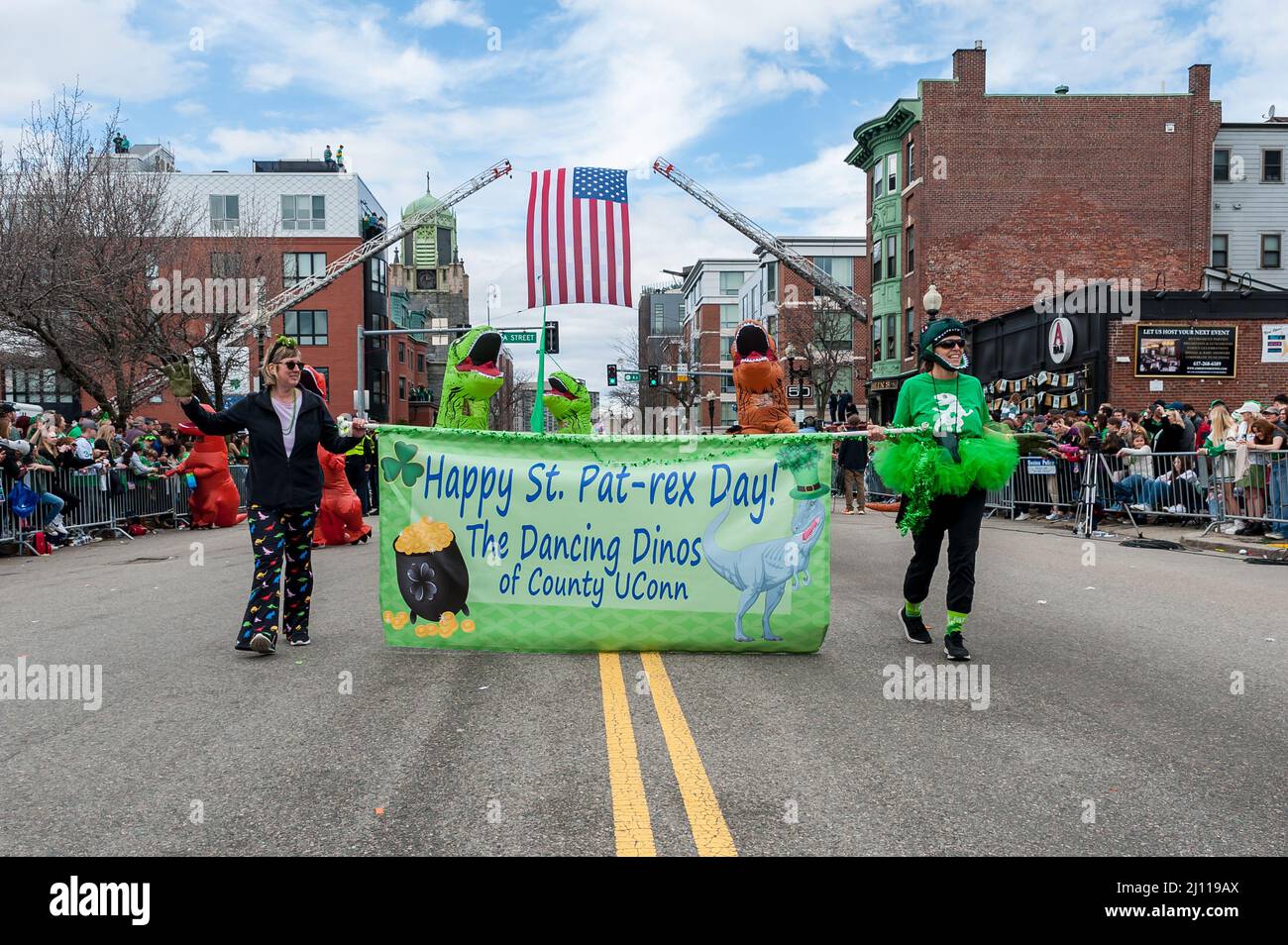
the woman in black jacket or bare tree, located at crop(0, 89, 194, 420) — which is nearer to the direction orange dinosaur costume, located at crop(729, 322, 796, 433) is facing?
the woman in black jacket

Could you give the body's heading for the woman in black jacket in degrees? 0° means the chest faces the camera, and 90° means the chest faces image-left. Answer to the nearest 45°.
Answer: approximately 0°

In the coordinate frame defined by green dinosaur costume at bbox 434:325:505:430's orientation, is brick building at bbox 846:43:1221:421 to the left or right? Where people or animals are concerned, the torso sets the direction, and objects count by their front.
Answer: on its left

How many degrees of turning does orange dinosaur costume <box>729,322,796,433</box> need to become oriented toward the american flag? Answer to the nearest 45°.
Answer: approximately 135° to its right

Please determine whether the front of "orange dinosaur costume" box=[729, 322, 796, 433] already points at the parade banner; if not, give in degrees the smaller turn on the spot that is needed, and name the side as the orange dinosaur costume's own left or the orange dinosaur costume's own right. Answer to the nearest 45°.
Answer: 0° — it already faces it

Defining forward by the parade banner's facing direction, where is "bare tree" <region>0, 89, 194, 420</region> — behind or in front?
behind

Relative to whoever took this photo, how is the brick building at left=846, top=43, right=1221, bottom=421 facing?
facing to the left of the viewer

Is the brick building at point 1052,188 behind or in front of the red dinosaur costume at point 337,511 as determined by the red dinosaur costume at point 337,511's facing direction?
behind

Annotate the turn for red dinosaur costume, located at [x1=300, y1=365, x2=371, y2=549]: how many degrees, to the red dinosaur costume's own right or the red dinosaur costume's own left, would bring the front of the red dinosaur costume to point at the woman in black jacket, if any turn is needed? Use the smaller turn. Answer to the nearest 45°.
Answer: approximately 45° to the red dinosaur costume's own left

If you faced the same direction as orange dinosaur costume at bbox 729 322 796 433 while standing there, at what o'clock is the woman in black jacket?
The woman in black jacket is roughly at 1 o'clock from the orange dinosaur costume.
